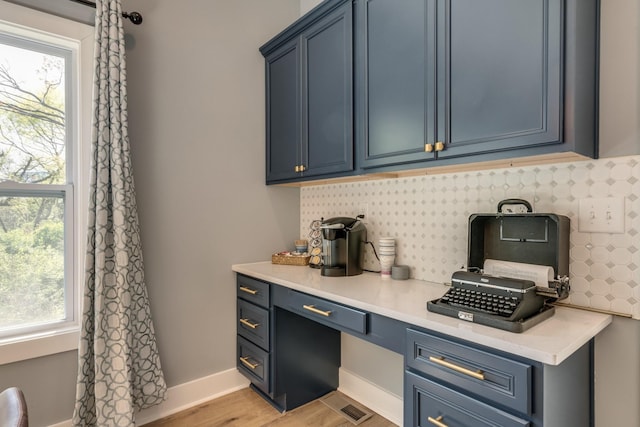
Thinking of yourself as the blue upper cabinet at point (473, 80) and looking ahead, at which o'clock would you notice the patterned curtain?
The patterned curtain is roughly at 1 o'clock from the blue upper cabinet.

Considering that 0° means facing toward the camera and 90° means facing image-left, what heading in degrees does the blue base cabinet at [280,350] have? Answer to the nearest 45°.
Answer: approximately 45°

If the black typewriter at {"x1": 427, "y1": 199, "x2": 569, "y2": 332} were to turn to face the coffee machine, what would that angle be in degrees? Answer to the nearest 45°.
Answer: approximately 45° to its right

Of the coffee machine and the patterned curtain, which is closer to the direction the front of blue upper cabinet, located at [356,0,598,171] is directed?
the patterned curtain

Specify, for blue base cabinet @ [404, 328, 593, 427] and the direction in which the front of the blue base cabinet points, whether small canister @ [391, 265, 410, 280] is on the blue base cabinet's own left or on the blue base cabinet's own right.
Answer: on the blue base cabinet's own right

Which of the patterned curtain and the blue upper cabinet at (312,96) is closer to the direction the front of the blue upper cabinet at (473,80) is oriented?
the patterned curtain

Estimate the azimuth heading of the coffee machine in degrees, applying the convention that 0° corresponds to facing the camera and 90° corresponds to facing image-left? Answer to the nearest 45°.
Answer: approximately 45°

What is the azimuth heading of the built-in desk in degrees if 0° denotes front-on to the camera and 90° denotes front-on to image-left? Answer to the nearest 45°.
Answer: approximately 45°

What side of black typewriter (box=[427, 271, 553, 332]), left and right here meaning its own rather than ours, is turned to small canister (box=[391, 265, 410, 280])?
right
